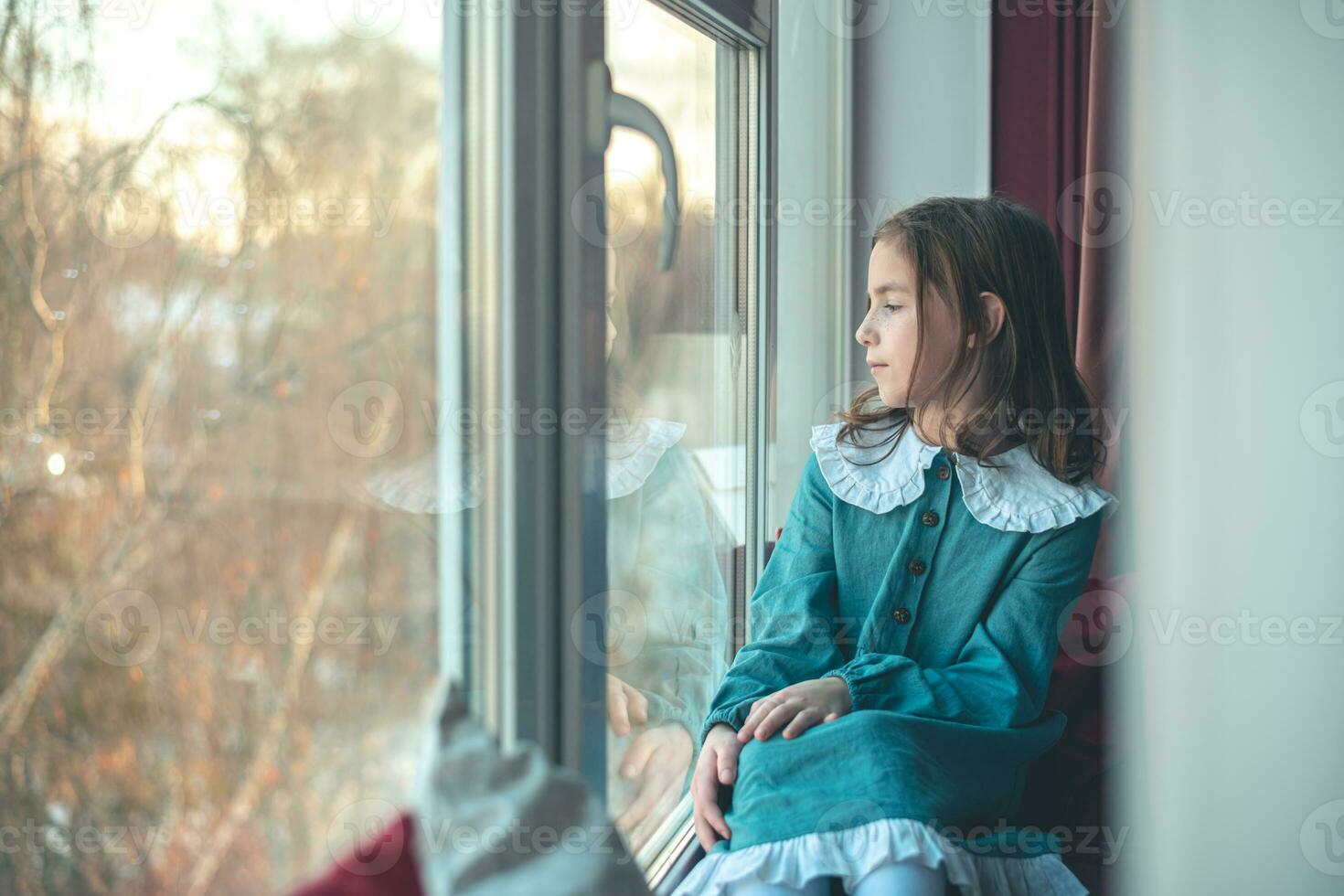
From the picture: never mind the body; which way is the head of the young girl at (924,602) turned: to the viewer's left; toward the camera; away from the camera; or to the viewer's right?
to the viewer's left

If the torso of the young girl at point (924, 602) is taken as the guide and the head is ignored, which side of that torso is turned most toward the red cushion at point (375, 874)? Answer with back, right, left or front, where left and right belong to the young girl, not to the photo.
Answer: front

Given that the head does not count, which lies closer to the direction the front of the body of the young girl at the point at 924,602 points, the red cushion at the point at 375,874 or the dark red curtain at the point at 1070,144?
the red cushion

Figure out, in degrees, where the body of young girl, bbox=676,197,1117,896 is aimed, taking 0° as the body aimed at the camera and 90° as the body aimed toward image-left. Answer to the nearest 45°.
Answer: approximately 45°
